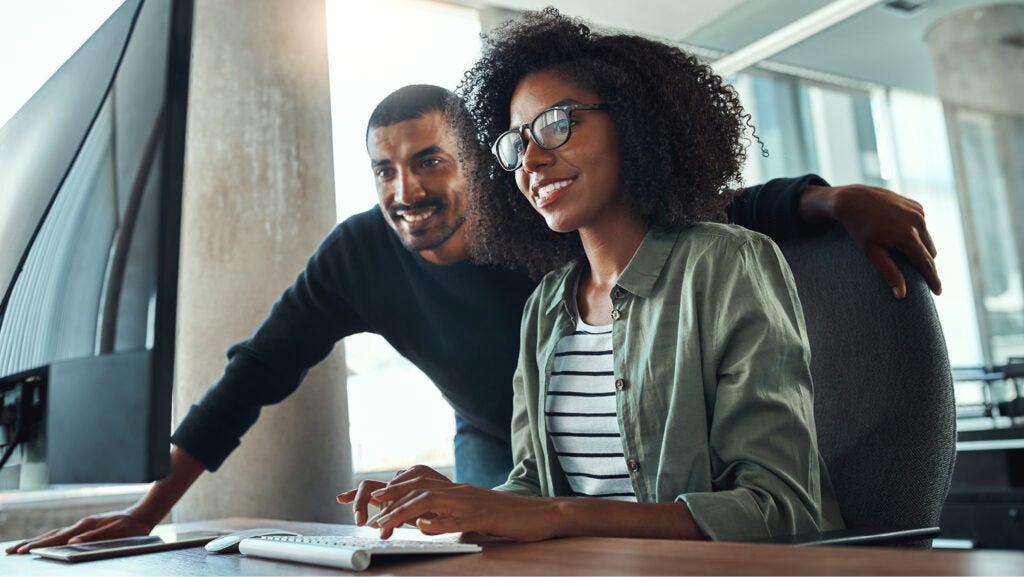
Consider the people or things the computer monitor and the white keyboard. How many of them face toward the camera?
0

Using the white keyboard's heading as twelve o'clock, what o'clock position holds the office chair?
The office chair is roughly at 1 o'clock from the white keyboard.

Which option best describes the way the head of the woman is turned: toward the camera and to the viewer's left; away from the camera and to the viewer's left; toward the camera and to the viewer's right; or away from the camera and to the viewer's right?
toward the camera and to the viewer's left

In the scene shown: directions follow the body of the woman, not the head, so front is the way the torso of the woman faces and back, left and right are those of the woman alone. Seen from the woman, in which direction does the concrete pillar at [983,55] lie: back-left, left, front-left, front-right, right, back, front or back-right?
back

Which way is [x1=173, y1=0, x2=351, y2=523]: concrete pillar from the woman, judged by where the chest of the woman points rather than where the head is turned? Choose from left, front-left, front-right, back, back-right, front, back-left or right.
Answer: right

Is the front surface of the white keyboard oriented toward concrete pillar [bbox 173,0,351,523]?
no

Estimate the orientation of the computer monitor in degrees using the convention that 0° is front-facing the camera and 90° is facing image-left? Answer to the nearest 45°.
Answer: approximately 225°

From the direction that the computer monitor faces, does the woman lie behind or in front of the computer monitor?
in front

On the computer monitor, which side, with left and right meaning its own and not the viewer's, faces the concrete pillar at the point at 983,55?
front

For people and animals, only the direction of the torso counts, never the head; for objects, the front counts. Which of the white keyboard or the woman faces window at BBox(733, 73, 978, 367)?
the white keyboard

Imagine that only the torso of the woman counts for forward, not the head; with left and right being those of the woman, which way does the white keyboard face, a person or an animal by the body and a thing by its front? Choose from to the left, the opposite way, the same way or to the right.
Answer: the opposite way

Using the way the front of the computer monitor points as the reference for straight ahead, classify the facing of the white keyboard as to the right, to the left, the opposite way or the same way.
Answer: the same way

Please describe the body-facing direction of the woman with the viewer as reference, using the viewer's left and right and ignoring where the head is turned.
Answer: facing the viewer and to the left of the viewer

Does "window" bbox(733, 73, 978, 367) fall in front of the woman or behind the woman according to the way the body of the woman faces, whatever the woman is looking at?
behind

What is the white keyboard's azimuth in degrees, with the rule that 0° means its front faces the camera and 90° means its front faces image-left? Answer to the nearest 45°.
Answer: approximately 225°

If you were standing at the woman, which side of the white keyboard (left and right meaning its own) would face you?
front
